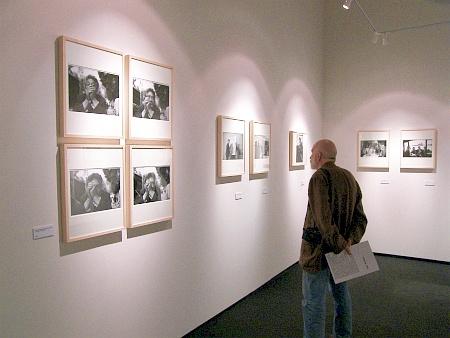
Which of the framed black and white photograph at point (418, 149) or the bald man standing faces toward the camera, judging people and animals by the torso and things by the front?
the framed black and white photograph

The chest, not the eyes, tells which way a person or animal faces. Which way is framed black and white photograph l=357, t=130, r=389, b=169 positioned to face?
toward the camera

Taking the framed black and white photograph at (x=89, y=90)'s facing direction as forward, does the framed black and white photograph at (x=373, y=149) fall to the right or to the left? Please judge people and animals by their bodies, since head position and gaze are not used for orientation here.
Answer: on its left

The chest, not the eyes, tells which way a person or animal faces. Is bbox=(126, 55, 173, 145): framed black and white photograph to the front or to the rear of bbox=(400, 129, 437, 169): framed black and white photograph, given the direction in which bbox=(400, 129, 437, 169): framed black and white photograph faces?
to the front

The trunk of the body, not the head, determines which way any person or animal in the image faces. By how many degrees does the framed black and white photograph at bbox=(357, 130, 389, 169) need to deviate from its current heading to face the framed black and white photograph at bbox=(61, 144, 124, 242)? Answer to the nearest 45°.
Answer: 0° — it already faces it

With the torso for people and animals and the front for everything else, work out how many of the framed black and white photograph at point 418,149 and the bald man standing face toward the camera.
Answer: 1

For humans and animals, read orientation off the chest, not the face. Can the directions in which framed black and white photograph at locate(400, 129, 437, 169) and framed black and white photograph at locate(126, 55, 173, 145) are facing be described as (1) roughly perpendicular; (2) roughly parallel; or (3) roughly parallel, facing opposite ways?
roughly perpendicular

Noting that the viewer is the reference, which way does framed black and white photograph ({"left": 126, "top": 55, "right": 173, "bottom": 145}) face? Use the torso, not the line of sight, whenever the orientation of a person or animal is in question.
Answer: facing the viewer and to the right of the viewer

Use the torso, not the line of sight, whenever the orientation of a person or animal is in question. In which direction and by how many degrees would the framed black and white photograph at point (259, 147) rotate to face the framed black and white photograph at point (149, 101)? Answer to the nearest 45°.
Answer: approximately 90° to its right

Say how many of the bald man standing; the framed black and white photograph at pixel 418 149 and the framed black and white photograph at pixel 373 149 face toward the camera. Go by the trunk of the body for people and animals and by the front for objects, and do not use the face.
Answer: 2

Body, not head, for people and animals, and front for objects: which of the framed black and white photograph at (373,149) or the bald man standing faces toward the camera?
the framed black and white photograph

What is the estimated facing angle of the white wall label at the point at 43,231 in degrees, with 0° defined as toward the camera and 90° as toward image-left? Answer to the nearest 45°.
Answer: approximately 315°

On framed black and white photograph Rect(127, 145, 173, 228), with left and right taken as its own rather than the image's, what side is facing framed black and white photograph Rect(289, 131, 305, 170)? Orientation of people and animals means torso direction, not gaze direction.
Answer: left
